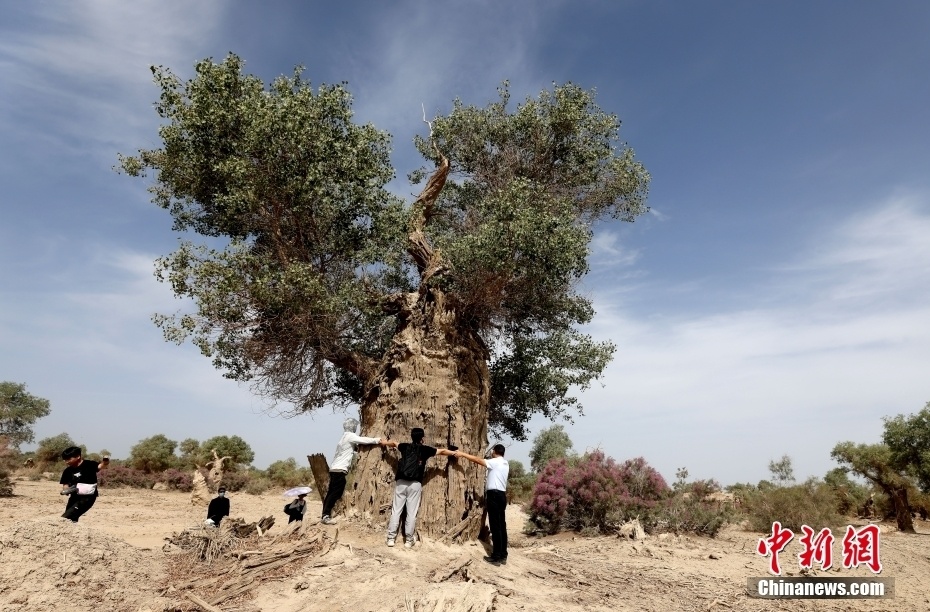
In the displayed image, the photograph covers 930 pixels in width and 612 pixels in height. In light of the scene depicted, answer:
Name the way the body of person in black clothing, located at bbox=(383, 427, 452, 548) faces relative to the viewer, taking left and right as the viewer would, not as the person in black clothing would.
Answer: facing away from the viewer

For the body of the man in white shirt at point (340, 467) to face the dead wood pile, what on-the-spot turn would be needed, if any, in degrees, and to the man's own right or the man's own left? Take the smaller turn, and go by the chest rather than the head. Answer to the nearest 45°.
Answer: approximately 135° to the man's own right

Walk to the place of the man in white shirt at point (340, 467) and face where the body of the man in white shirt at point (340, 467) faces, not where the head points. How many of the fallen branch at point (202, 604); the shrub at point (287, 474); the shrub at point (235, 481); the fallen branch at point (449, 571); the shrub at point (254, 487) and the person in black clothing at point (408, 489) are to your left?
3

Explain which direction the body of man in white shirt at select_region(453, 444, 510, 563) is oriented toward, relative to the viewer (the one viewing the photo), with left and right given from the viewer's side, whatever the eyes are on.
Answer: facing away from the viewer and to the left of the viewer

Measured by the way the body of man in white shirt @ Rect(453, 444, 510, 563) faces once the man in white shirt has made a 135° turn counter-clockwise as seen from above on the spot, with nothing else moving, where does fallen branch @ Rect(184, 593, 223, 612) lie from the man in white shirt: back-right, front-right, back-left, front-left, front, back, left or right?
front-right

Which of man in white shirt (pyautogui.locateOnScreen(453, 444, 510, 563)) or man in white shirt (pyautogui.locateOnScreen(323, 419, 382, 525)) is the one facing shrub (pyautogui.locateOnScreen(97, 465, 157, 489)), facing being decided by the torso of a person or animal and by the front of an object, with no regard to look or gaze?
man in white shirt (pyautogui.locateOnScreen(453, 444, 510, 563))

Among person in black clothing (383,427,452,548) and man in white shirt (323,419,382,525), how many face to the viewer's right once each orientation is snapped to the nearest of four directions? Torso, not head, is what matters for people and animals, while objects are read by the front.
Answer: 1

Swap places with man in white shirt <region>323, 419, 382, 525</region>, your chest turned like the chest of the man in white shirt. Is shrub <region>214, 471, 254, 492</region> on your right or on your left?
on your left

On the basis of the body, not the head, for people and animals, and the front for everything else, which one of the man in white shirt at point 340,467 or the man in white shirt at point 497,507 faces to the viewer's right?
the man in white shirt at point 340,467

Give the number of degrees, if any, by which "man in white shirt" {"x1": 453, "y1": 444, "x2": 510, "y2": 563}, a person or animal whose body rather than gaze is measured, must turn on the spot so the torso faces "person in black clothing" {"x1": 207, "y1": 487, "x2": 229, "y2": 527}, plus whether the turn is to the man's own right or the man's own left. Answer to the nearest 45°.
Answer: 0° — they already face them

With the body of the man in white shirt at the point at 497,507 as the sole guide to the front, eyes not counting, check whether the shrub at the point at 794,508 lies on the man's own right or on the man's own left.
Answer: on the man's own right

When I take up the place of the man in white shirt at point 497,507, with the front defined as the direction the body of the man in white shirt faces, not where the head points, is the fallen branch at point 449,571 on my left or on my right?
on my left

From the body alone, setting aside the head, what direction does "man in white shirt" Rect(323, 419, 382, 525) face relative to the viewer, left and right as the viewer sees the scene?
facing to the right of the viewer
